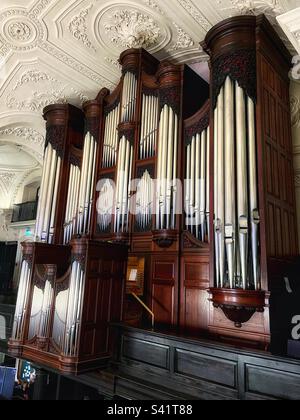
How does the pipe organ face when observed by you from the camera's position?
facing the viewer and to the left of the viewer
